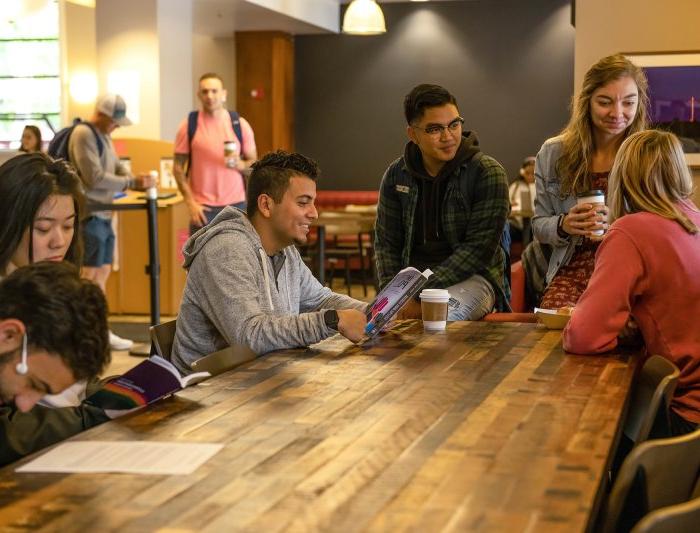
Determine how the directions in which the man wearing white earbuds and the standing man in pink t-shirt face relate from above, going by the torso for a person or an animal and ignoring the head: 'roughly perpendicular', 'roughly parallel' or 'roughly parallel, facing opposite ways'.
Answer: roughly perpendicular

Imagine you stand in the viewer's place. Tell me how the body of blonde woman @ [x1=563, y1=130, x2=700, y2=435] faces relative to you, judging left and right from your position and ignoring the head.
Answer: facing away from the viewer and to the left of the viewer

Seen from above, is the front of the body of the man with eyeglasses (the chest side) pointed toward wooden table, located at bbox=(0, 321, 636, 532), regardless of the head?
yes

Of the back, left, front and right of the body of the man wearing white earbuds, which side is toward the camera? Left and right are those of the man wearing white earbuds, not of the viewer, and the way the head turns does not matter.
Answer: right

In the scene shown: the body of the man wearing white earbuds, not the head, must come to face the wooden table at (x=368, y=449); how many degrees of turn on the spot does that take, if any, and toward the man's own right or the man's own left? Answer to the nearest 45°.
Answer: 0° — they already face it

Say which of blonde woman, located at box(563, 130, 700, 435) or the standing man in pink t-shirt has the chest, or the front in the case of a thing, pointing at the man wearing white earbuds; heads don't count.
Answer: the standing man in pink t-shirt

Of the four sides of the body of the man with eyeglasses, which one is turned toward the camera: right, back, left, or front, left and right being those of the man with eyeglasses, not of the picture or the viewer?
front

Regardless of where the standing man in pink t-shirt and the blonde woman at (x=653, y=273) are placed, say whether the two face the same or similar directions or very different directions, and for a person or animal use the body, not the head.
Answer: very different directions

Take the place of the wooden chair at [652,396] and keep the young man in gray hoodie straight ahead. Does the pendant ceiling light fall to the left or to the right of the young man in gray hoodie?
right

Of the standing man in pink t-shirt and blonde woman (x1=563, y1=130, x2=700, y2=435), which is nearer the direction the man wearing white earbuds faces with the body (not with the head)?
the blonde woman

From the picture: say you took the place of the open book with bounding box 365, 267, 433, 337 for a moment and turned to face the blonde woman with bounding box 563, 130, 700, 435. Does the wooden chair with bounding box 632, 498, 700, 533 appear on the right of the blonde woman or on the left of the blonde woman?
right

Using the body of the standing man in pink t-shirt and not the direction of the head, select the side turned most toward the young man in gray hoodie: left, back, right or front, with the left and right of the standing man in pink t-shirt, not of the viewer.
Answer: front

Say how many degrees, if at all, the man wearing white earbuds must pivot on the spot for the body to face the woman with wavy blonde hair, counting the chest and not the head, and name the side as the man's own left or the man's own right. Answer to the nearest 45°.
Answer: approximately 45° to the man's own left

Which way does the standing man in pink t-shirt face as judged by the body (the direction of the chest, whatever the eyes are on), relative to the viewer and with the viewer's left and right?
facing the viewer

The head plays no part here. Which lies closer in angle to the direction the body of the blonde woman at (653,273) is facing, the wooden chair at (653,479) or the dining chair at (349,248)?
the dining chair
